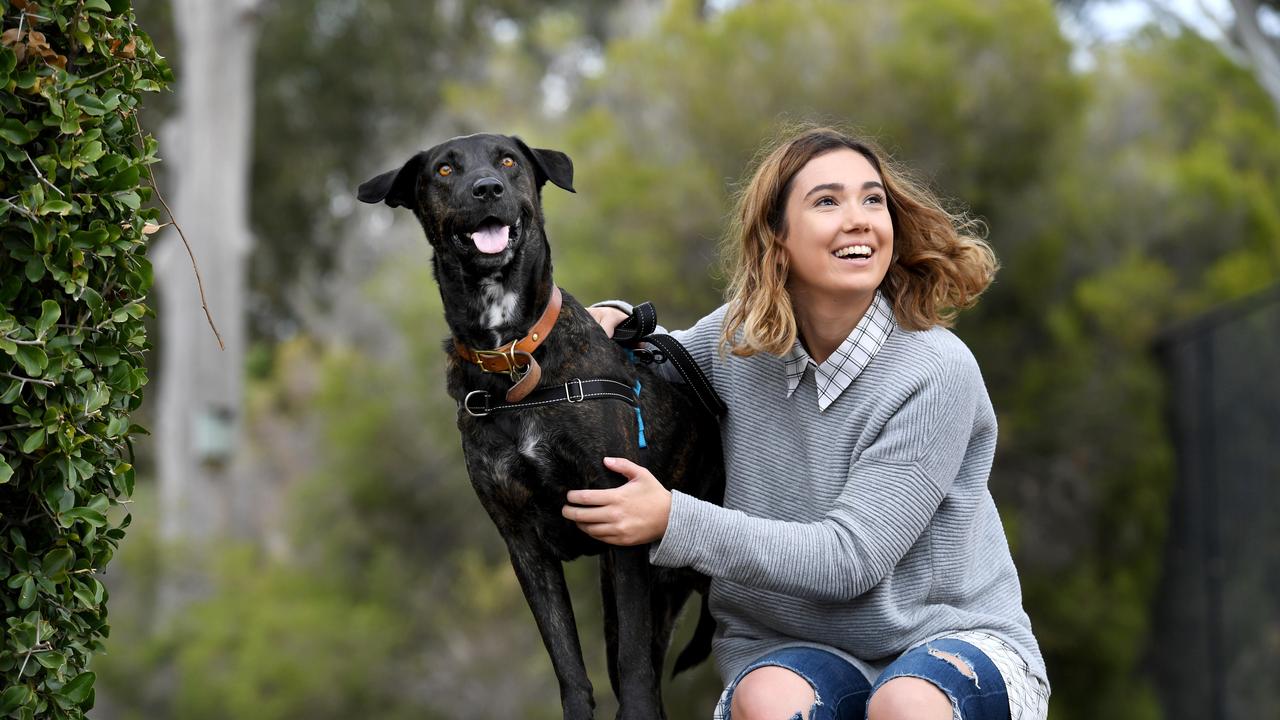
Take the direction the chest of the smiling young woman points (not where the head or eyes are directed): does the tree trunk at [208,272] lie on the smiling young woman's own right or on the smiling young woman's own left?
on the smiling young woman's own right

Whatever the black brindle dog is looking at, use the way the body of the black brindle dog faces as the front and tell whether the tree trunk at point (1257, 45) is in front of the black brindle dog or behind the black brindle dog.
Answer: behind

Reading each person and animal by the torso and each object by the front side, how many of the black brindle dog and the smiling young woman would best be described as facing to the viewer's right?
0

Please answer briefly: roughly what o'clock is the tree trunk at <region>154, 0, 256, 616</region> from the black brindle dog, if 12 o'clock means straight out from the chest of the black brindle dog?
The tree trunk is roughly at 4 o'clock from the black brindle dog.

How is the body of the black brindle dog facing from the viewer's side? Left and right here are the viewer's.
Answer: facing the viewer and to the left of the viewer

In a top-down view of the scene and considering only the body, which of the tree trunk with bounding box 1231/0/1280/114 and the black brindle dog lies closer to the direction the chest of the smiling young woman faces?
the black brindle dog

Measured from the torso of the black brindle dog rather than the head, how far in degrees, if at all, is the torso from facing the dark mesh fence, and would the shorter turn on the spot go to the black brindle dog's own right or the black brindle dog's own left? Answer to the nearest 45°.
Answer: approximately 180°
